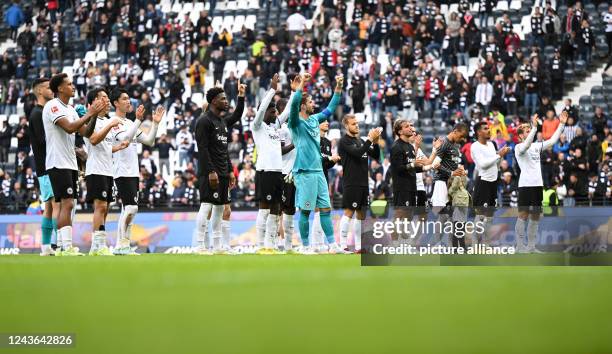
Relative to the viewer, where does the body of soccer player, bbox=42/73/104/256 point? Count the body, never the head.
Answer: to the viewer's right

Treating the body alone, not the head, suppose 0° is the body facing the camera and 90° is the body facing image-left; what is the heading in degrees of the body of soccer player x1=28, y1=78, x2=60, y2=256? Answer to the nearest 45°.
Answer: approximately 270°

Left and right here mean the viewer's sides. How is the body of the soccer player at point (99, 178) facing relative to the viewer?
facing to the right of the viewer

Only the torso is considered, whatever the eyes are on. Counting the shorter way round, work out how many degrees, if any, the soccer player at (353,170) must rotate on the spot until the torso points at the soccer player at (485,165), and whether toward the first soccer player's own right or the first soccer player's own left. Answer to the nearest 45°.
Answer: approximately 45° to the first soccer player's own left

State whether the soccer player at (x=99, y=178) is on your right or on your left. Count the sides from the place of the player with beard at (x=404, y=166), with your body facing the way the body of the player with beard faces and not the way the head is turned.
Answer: on your right
